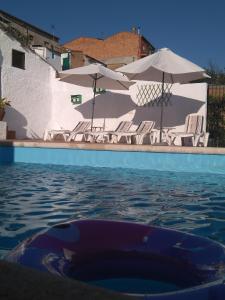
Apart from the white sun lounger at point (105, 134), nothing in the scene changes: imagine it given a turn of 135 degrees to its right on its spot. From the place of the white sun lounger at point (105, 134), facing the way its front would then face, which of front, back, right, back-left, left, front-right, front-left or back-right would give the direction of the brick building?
front

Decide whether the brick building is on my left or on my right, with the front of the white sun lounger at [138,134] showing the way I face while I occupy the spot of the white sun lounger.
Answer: on my right

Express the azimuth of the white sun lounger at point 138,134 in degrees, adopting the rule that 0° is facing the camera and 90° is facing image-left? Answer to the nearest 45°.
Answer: approximately 45°

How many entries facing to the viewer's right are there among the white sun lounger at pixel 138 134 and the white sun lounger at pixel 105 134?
0

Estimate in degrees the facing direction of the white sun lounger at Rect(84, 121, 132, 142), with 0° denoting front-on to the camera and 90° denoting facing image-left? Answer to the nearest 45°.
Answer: approximately 45°
